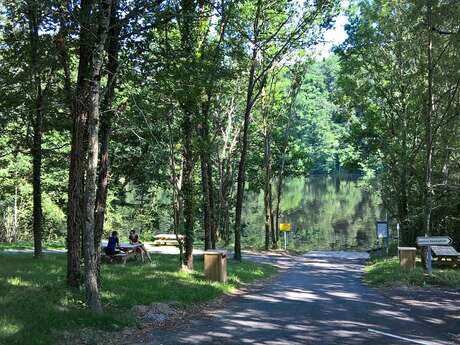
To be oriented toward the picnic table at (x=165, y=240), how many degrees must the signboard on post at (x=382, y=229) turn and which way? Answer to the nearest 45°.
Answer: approximately 90° to its right

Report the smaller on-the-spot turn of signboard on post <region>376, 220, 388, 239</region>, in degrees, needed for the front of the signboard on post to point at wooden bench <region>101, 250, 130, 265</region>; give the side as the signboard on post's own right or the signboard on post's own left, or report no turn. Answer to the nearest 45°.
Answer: approximately 45° to the signboard on post's own right

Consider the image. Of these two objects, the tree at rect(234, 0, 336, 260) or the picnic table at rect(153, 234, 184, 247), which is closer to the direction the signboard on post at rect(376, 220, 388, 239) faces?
the tree

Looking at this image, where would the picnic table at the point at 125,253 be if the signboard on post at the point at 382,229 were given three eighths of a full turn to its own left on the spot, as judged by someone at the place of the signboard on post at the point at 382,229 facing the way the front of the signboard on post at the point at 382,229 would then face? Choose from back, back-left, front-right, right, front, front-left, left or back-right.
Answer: back

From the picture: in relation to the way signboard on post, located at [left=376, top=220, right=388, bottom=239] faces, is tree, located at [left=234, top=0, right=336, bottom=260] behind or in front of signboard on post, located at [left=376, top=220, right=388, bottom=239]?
in front

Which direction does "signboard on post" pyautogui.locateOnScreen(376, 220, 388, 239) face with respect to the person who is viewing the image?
facing the viewer
